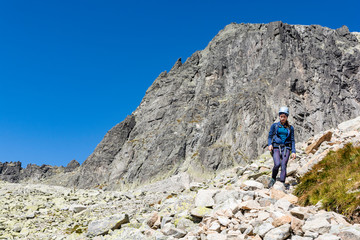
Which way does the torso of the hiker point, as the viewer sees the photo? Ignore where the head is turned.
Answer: toward the camera

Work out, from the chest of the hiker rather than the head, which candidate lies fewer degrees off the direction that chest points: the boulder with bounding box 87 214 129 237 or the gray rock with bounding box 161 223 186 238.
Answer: the gray rock

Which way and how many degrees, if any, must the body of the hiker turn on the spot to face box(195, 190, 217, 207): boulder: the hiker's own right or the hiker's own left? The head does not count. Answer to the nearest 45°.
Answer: approximately 45° to the hiker's own right

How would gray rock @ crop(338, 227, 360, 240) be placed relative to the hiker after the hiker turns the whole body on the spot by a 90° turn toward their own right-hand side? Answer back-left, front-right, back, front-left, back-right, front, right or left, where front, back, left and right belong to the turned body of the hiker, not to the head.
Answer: left

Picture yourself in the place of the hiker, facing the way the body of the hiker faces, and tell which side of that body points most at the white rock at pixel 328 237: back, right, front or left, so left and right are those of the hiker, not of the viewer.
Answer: front

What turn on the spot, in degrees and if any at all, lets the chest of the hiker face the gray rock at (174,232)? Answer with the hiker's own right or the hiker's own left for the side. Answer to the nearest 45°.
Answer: approximately 45° to the hiker's own right

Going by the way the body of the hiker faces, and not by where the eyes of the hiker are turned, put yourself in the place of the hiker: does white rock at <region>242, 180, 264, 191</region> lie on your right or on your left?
on your right

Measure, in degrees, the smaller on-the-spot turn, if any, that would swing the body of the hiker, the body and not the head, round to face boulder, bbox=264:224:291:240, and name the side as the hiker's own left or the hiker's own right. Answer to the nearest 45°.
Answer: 0° — they already face it

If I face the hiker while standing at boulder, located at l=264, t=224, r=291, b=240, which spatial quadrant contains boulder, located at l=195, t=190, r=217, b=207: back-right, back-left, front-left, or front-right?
front-left

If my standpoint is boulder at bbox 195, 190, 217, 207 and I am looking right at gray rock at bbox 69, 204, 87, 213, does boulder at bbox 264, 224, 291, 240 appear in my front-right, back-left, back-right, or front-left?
back-left

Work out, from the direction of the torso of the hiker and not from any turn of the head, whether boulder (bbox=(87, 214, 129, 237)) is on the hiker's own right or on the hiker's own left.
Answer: on the hiker's own right

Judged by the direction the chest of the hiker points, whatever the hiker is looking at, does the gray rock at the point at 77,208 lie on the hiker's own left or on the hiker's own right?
on the hiker's own right
